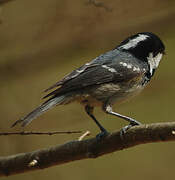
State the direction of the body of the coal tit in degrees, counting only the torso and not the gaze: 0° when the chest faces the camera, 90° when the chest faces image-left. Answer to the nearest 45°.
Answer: approximately 270°
